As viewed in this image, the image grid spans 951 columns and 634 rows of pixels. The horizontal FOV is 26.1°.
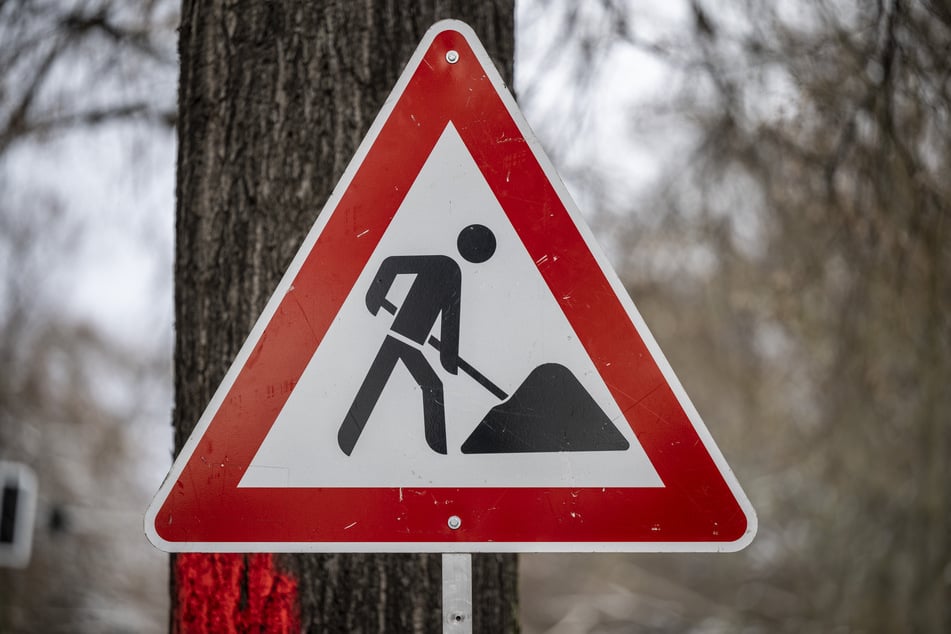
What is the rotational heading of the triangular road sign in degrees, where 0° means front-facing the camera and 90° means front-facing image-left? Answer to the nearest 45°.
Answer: approximately 0°
